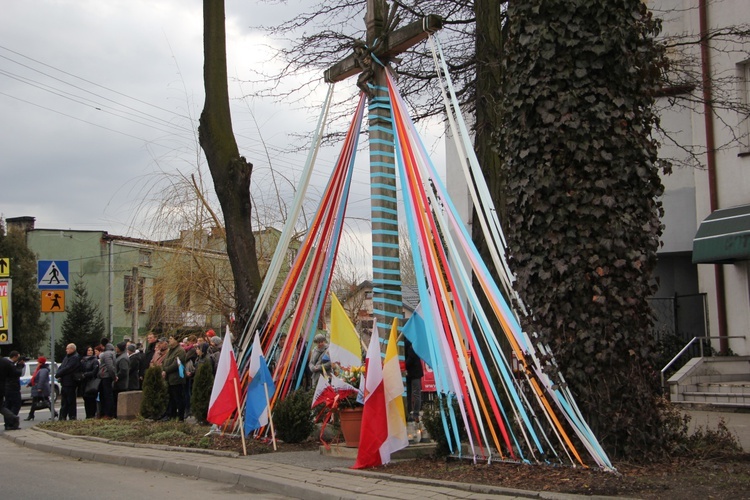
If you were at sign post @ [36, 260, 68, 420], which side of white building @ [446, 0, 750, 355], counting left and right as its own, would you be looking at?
front

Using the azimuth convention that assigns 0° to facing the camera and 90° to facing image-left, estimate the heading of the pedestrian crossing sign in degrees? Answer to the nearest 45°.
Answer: approximately 0°

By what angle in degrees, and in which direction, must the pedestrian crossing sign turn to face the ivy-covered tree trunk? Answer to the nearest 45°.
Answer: approximately 45° to its left

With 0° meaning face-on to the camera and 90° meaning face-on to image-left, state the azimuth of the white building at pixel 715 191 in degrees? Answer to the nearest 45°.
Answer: approximately 45°

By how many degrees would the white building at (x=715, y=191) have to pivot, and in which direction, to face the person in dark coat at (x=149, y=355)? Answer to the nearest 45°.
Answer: approximately 45° to its right

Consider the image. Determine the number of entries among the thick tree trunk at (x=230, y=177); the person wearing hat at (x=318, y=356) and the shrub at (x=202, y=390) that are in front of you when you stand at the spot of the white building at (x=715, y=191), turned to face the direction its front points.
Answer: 3

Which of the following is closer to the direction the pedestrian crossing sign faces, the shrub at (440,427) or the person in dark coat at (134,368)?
the shrub

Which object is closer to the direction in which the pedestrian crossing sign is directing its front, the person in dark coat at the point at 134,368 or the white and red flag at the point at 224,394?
the white and red flag

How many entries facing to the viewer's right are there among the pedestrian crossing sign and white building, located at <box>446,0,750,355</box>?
0

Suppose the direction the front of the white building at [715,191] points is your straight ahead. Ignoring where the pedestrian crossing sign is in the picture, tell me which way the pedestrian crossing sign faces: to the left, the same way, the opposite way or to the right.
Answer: to the left
